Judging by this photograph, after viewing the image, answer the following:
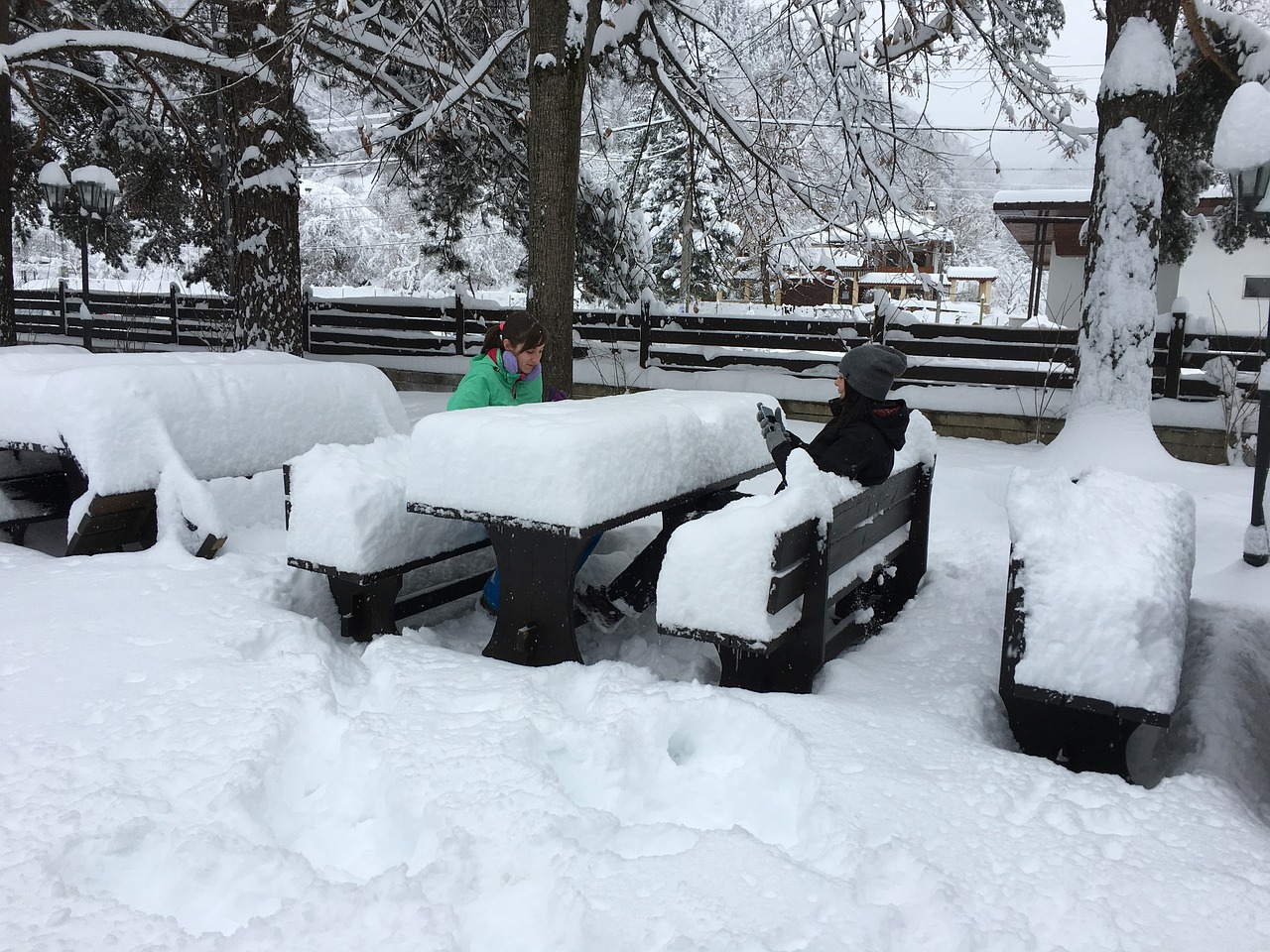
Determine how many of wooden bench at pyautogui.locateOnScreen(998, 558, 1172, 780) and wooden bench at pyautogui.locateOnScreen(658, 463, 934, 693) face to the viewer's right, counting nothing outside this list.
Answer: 1

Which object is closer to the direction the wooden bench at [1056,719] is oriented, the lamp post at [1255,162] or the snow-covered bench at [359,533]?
the lamp post

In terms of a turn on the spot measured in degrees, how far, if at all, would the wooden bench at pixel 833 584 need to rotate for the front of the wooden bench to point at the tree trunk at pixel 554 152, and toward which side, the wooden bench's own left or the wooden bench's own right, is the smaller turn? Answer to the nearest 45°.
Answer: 0° — it already faces it

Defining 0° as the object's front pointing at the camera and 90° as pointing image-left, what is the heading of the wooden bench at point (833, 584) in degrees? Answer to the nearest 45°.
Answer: approximately 135°

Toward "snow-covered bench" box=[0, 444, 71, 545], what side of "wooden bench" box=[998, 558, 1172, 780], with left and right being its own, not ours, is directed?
back

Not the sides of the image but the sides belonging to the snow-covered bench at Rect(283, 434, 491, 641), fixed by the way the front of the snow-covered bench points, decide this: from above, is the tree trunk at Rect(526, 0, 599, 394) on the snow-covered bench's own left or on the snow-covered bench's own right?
on the snow-covered bench's own left

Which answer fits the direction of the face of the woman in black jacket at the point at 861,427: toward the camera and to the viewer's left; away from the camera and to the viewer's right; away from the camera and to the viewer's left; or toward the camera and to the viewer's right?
away from the camera and to the viewer's left

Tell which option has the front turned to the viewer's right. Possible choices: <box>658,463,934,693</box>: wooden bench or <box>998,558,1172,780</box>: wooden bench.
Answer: <box>998,558,1172,780</box>: wooden bench

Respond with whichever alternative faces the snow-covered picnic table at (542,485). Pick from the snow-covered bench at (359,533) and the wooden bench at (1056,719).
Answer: the snow-covered bench

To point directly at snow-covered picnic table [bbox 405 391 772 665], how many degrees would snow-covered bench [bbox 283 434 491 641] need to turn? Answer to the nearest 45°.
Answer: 0° — it already faces it

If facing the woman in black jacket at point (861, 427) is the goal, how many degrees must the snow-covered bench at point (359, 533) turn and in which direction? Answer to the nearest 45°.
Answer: approximately 45° to its left

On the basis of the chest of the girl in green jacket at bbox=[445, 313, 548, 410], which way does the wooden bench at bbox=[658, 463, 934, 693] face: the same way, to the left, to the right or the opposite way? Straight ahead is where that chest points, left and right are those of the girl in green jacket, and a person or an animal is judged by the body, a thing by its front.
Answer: the opposite way

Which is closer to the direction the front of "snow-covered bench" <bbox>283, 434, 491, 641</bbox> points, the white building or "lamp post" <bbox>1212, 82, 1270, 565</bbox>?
the lamp post

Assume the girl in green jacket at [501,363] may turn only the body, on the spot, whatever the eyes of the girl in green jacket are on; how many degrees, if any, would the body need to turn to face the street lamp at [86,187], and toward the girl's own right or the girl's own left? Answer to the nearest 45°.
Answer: approximately 180°

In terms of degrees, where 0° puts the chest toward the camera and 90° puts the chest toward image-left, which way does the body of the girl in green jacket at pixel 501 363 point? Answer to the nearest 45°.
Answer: approximately 315°
